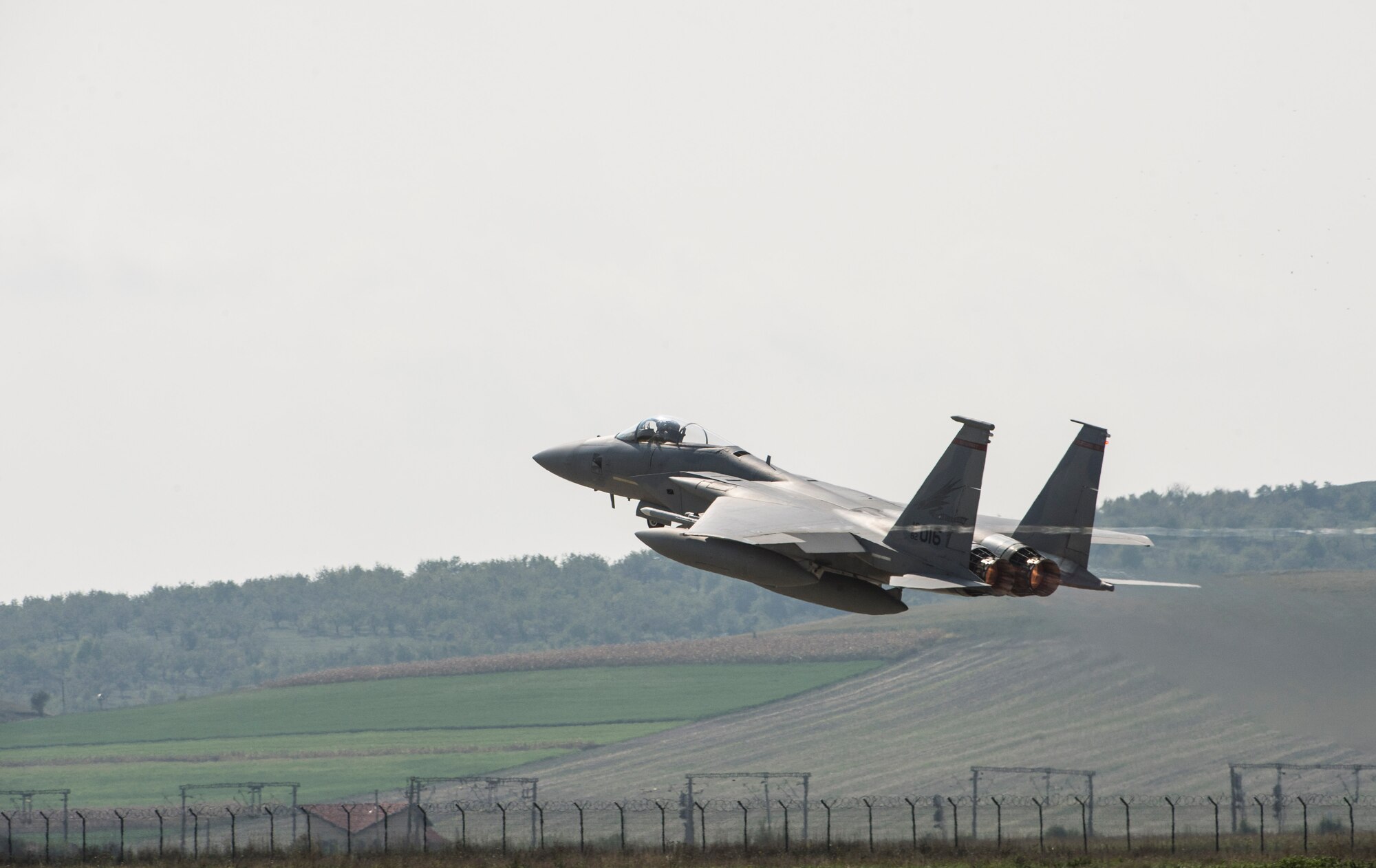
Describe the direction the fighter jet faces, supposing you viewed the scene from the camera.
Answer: facing away from the viewer and to the left of the viewer
